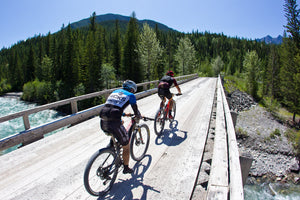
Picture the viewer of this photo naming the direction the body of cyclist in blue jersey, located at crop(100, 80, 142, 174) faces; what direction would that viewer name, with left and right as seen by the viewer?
facing away from the viewer and to the right of the viewer

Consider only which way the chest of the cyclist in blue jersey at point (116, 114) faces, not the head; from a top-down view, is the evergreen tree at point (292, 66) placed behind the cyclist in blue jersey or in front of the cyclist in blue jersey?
in front

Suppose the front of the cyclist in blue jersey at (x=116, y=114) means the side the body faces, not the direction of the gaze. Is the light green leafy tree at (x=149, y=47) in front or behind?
in front

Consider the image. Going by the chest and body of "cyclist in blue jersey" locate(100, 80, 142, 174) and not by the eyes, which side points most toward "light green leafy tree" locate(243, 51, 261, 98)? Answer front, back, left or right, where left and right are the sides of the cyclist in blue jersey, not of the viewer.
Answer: front

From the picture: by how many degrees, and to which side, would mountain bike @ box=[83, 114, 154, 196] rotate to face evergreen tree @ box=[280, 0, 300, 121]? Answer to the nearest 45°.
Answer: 0° — it already faces it

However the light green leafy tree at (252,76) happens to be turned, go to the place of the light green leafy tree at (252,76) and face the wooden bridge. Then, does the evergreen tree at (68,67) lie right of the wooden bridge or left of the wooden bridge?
right

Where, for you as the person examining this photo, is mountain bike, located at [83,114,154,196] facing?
facing away from the viewer and to the right of the viewer

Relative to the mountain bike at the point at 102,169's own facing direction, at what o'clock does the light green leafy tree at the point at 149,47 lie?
The light green leafy tree is roughly at 11 o'clock from the mountain bike.

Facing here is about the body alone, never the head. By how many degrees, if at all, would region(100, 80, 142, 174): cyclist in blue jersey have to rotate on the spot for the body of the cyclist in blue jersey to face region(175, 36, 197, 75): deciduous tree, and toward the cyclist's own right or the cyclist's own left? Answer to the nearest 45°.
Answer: approximately 45° to the cyclist's own left

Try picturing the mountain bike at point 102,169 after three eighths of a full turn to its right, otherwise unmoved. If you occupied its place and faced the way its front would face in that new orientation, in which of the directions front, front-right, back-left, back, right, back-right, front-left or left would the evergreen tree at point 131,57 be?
back
